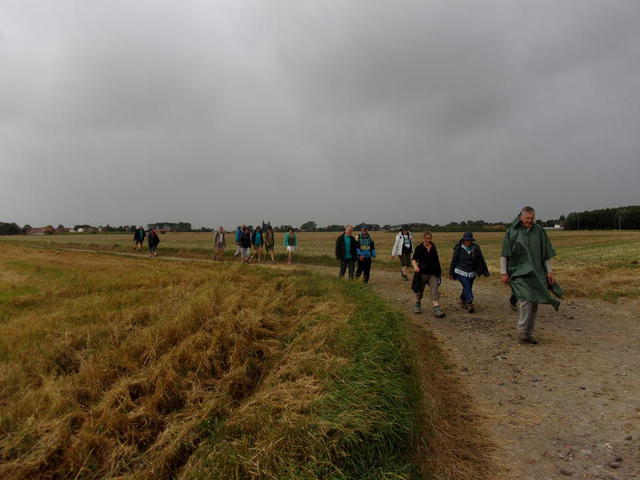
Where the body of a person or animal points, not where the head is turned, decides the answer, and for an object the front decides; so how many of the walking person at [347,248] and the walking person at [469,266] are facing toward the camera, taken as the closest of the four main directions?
2

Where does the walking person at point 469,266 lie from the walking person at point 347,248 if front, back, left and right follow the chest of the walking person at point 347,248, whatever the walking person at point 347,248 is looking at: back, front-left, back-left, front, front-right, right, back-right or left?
front-left

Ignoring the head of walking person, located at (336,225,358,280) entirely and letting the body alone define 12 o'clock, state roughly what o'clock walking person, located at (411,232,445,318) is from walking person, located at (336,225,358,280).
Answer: walking person, located at (411,232,445,318) is roughly at 11 o'clock from walking person, located at (336,225,358,280).

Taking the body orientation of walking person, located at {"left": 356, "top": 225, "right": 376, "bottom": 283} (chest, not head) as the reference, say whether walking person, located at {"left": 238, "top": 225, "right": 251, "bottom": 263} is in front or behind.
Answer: behind

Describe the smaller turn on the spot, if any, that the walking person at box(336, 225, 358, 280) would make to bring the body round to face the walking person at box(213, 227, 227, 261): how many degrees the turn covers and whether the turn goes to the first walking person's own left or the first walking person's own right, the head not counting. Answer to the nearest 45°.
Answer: approximately 135° to the first walking person's own right

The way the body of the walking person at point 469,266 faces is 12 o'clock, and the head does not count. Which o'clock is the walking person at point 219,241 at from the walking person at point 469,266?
the walking person at point 219,241 is roughly at 4 o'clock from the walking person at point 469,266.

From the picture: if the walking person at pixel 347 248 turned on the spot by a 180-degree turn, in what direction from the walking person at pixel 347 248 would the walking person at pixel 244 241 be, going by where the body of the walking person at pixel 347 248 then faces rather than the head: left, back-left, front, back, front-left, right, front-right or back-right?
front-left

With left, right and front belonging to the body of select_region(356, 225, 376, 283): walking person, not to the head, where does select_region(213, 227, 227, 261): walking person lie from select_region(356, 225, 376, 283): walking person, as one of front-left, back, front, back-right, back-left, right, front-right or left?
back-right

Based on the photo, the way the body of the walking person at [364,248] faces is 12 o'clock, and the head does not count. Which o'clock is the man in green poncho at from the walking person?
The man in green poncho is roughly at 11 o'clock from the walking person.

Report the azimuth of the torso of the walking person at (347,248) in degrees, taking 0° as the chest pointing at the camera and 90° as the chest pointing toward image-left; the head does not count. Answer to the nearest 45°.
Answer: approximately 0°
